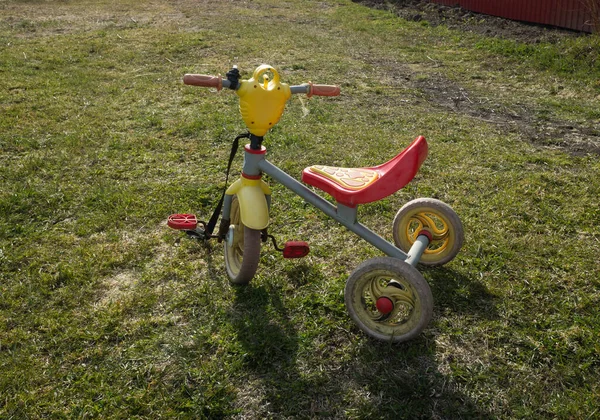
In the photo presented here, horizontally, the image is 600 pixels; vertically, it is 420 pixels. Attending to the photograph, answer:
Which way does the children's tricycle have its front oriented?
to the viewer's left
